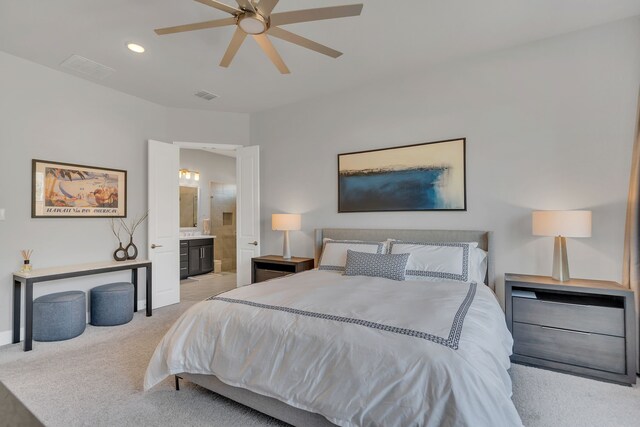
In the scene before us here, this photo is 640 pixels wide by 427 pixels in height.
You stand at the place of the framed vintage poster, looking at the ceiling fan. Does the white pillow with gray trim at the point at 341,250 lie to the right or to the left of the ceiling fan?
left

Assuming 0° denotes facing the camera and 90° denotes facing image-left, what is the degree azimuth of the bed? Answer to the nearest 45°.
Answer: approximately 45°

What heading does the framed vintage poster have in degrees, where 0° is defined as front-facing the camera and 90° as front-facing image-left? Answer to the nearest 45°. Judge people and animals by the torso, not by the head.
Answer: approximately 315°

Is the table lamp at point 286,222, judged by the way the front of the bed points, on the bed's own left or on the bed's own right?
on the bed's own right

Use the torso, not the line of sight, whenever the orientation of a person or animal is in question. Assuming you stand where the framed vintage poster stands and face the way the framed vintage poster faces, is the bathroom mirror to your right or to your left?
on your left

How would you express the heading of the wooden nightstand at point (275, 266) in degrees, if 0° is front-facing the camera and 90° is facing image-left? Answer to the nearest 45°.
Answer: approximately 45°

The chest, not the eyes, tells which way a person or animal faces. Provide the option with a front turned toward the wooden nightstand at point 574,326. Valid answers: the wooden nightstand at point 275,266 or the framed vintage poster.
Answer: the framed vintage poster

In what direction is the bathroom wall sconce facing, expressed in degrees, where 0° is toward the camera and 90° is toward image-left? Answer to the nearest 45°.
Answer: approximately 315°
